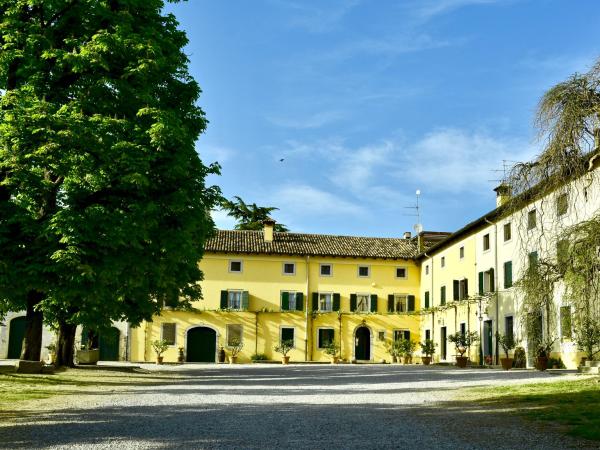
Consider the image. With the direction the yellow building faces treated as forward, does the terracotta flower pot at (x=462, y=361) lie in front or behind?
in front

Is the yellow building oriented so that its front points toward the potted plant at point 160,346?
no

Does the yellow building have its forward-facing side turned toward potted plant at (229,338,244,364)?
no

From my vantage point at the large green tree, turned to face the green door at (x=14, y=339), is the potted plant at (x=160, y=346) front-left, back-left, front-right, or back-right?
front-right

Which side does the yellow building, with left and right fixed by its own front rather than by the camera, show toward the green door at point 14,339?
right

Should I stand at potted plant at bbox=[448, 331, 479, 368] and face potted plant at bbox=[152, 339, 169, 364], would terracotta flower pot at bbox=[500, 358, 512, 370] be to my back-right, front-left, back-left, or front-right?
back-left

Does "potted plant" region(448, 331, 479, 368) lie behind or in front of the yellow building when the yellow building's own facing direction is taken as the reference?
in front

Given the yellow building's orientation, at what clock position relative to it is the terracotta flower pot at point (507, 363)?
The terracotta flower pot is roughly at 11 o'clock from the yellow building.

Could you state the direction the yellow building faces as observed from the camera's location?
facing the viewer

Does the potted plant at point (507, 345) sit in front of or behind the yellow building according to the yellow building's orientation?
in front
